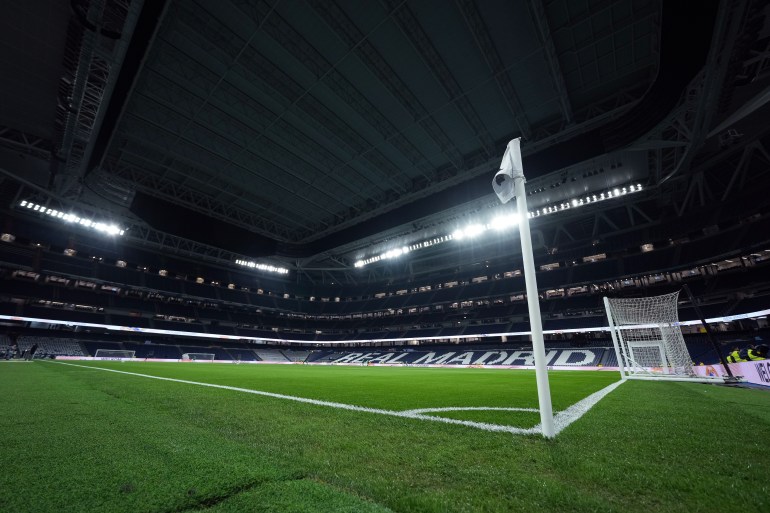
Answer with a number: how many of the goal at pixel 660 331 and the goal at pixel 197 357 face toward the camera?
1

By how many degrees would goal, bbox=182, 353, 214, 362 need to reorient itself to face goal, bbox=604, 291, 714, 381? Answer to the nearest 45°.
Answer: approximately 45° to its left

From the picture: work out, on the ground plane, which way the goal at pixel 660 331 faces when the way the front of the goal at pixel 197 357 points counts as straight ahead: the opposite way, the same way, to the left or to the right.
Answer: the opposite way

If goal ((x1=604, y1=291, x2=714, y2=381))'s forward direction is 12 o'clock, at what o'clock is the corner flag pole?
The corner flag pole is roughly at 9 o'clock from the goal.

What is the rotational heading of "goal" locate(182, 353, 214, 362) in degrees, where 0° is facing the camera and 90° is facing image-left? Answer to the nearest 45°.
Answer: approximately 0°

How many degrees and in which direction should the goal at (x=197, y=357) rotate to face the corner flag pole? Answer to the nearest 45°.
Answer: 0° — it already faces it

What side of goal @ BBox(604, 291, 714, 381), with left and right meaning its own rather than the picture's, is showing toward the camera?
left
